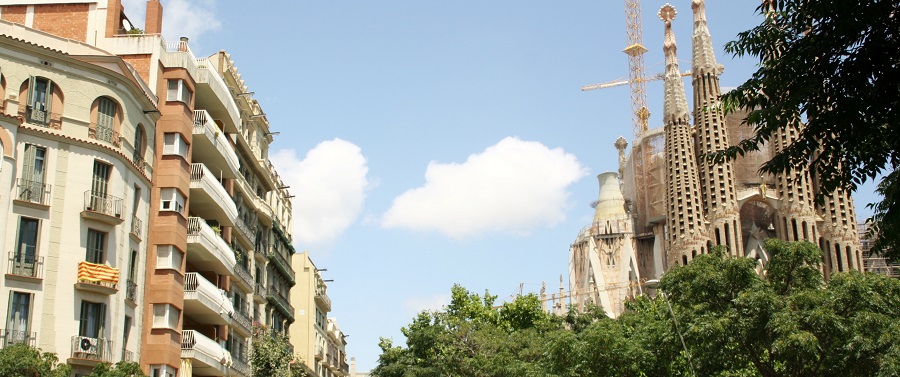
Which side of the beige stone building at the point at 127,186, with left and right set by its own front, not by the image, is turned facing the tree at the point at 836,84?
front

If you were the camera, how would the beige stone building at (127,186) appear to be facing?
facing the viewer and to the right of the viewer
